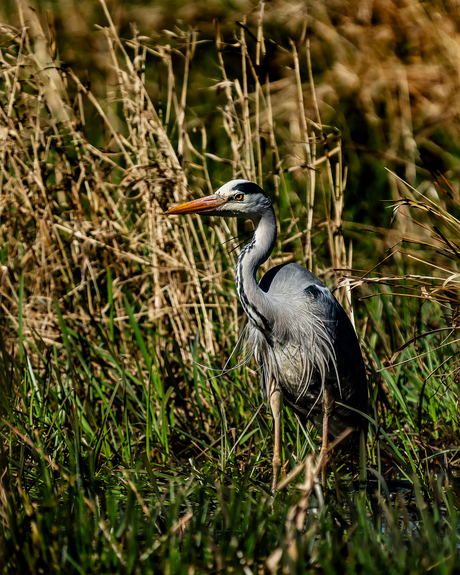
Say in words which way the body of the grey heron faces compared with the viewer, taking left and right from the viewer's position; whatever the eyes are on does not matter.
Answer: facing the viewer and to the left of the viewer
